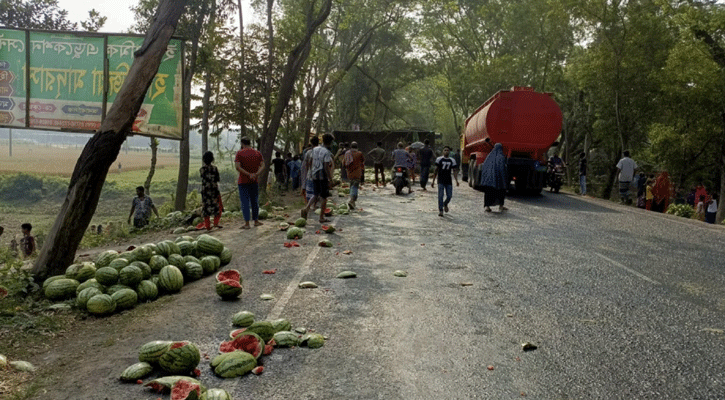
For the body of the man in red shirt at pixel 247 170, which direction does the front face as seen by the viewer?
away from the camera

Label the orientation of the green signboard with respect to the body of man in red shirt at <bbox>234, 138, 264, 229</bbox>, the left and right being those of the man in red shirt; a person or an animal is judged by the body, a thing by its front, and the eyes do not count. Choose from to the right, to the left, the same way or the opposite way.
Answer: the same way

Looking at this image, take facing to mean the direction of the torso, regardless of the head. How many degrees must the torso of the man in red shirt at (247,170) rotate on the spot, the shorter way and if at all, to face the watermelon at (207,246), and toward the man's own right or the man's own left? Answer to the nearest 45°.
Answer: approximately 180°
